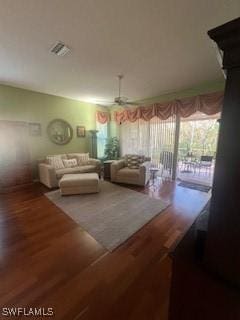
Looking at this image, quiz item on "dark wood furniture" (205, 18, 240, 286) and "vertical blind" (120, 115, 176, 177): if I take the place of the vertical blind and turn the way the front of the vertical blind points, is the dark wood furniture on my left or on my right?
on my left

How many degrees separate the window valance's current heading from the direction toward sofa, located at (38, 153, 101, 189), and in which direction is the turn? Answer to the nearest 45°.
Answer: approximately 45° to its right

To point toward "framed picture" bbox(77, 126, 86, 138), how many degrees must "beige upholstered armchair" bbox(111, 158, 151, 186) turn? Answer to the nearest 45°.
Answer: approximately 90° to its right

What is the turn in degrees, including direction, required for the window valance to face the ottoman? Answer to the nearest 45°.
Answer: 0° — it already faces it

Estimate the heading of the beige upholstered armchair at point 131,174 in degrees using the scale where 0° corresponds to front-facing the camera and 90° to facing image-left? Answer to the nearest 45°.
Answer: approximately 45°

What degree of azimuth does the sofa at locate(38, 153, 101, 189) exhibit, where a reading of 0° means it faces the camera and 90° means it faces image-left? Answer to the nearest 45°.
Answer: approximately 315°

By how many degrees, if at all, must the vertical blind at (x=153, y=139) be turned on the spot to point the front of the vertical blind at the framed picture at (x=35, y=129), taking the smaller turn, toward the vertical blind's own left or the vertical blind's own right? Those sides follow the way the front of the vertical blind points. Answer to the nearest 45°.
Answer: approximately 45° to the vertical blind's own right

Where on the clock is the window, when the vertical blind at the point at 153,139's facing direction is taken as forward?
The window is roughly at 2 o'clock from the vertical blind.

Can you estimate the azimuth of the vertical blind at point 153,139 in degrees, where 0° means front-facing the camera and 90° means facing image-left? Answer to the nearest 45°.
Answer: approximately 45°

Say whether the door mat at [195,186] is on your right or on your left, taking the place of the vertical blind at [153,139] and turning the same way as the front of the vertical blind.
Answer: on your left

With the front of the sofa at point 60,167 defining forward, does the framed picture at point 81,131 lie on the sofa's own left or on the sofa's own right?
on the sofa's own left

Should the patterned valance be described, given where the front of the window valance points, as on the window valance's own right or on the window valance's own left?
on the window valance's own right
